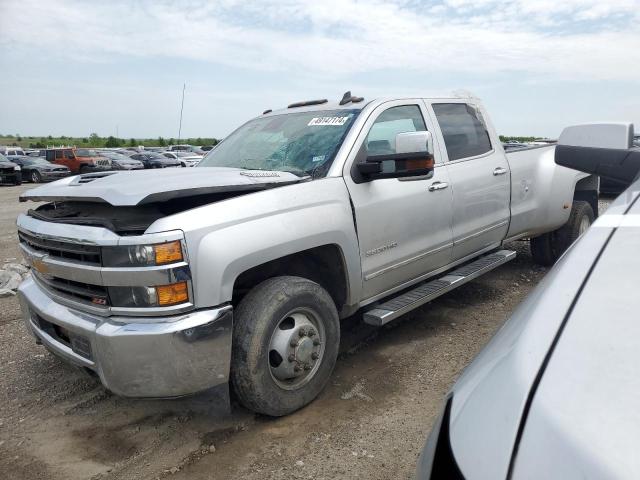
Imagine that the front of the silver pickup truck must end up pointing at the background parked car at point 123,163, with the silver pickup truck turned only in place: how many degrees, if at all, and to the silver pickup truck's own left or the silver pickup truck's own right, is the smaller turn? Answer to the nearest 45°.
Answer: approximately 135° to the silver pickup truck's own right

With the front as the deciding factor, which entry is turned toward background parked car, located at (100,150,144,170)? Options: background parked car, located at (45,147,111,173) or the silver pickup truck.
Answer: background parked car, located at (45,147,111,173)
